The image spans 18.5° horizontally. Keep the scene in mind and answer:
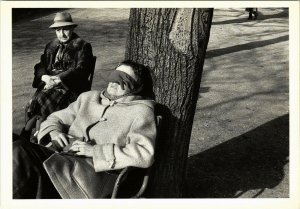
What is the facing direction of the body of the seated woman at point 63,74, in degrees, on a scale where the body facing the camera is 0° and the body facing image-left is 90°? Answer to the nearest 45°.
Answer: approximately 45°

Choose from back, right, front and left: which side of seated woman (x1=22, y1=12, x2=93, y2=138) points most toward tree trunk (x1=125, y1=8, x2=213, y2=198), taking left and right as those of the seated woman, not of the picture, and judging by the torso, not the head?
left
